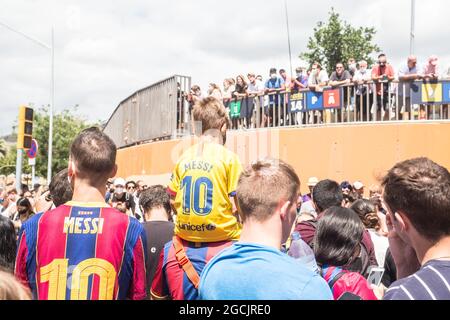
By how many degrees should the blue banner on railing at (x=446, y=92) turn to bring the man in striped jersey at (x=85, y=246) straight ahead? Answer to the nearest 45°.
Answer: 0° — it already faces them

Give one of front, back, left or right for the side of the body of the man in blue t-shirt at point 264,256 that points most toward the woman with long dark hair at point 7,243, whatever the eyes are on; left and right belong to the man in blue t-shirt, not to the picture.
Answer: left

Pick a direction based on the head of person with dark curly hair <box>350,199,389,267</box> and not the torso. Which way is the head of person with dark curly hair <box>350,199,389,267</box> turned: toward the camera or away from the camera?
away from the camera

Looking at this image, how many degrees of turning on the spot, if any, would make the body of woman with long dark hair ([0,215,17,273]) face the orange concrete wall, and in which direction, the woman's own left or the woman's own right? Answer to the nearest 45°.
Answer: approximately 45° to the woman's own right

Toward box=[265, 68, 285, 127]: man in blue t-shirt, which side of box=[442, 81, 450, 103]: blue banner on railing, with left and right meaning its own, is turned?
right

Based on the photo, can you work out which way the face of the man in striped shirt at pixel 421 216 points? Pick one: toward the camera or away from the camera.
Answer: away from the camera

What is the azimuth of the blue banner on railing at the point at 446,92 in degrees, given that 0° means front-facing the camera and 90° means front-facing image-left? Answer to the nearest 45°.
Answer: approximately 0°

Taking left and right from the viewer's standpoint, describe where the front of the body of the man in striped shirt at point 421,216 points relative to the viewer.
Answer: facing away from the viewer and to the left of the viewer

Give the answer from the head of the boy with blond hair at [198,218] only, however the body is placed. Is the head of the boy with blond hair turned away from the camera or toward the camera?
away from the camera

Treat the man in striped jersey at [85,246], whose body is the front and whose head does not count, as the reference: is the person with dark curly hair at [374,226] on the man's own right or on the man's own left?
on the man's own right

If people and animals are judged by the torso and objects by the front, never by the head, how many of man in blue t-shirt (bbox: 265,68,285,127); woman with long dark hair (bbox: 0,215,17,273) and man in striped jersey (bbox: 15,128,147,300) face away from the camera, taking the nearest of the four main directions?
2

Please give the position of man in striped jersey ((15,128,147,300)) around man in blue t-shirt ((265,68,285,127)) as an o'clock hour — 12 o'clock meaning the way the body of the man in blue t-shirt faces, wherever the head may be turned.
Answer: The man in striped jersey is roughly at 12 o'clock from the man in blue t-shirt.

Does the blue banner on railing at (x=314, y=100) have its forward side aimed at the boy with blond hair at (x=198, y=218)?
yes
